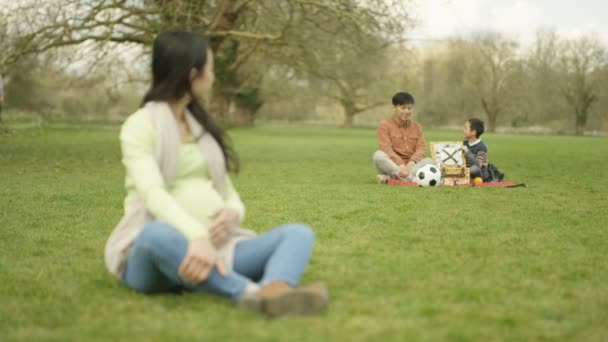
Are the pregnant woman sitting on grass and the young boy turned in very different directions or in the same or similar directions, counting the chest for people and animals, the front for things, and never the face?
very different directions

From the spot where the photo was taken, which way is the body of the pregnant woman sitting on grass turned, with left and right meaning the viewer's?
facing the viewer and to the right of the viewer

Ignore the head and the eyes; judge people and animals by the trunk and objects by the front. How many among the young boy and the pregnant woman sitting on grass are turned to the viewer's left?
1

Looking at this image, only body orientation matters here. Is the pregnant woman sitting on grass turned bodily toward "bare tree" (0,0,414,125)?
no

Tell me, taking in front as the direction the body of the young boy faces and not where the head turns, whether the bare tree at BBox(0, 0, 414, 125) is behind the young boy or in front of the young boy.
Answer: in front

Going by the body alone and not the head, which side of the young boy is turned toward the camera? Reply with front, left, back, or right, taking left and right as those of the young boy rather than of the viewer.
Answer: left

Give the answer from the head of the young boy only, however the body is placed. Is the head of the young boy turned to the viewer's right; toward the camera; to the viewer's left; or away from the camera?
to the viewer's left

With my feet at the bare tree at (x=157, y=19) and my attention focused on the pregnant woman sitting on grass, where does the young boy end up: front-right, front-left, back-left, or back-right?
front-left

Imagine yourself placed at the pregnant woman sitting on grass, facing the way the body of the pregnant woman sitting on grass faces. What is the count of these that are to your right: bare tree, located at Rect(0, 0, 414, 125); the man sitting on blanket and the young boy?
0

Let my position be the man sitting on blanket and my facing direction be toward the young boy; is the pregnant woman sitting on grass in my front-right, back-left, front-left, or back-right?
back-right

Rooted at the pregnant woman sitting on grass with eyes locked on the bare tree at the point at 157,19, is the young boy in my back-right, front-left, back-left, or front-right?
front-right

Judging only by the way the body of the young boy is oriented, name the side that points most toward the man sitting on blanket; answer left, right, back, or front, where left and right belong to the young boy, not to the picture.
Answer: front

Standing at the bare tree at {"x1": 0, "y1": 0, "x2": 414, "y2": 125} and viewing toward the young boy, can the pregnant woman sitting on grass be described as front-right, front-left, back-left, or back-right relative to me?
front-right

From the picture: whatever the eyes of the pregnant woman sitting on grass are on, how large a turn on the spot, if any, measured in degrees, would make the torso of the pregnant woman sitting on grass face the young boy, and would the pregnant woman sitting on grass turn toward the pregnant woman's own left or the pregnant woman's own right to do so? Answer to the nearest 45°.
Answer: approximately 90° to the pregnant woman's own left

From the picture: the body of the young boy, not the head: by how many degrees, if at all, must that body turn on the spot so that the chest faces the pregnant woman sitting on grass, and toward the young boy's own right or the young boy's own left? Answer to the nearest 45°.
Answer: approximately 90° to the young boy's own left
